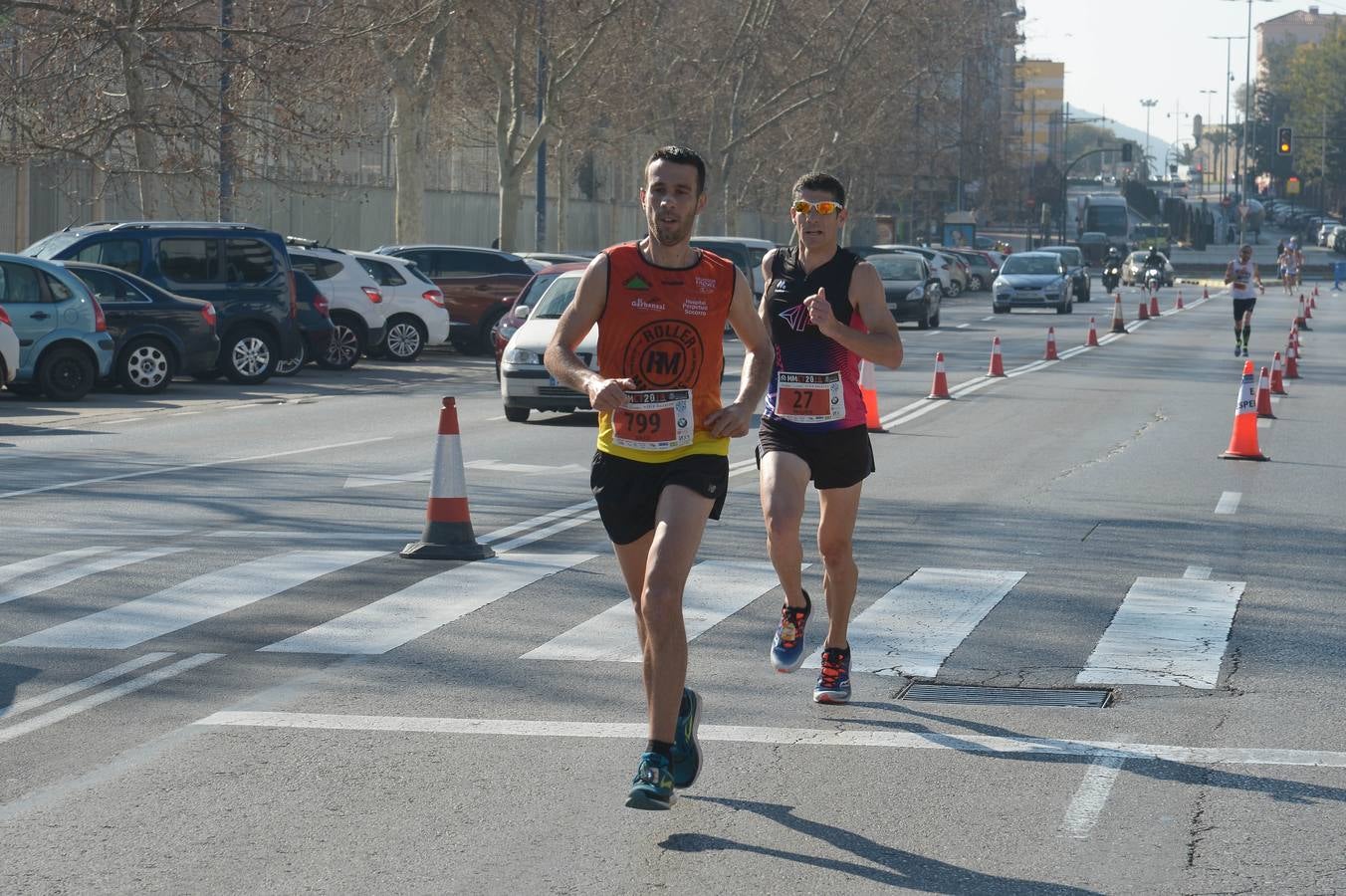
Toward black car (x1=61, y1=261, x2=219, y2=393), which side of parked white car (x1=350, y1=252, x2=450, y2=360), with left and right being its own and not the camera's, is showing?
left

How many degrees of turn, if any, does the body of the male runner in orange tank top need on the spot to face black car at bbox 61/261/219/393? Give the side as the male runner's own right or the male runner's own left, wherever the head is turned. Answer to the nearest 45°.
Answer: approximately 180°

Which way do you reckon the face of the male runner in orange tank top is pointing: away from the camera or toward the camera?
toward the camera

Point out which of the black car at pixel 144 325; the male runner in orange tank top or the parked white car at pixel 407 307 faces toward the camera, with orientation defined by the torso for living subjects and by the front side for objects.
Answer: the male runner in orange tank top

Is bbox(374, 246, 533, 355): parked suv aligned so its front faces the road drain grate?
no

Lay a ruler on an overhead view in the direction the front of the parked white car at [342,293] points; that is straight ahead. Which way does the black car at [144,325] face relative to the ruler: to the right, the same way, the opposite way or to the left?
the same way

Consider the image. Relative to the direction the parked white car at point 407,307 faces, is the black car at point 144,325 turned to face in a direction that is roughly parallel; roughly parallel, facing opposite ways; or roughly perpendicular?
roughly parallel

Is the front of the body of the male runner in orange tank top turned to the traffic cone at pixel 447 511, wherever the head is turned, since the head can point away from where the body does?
no

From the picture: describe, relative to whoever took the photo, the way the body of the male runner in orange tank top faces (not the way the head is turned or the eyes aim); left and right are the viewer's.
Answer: facing the viewer

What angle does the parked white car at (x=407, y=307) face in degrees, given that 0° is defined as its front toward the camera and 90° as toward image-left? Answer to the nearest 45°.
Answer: approximately 90°

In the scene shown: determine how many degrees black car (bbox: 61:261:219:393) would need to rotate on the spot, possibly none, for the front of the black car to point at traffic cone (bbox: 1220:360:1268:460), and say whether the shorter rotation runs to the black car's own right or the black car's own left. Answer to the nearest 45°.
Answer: approximately 135° to the black car's own left

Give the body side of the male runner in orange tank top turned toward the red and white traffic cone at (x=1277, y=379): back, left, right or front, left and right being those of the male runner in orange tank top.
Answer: back
